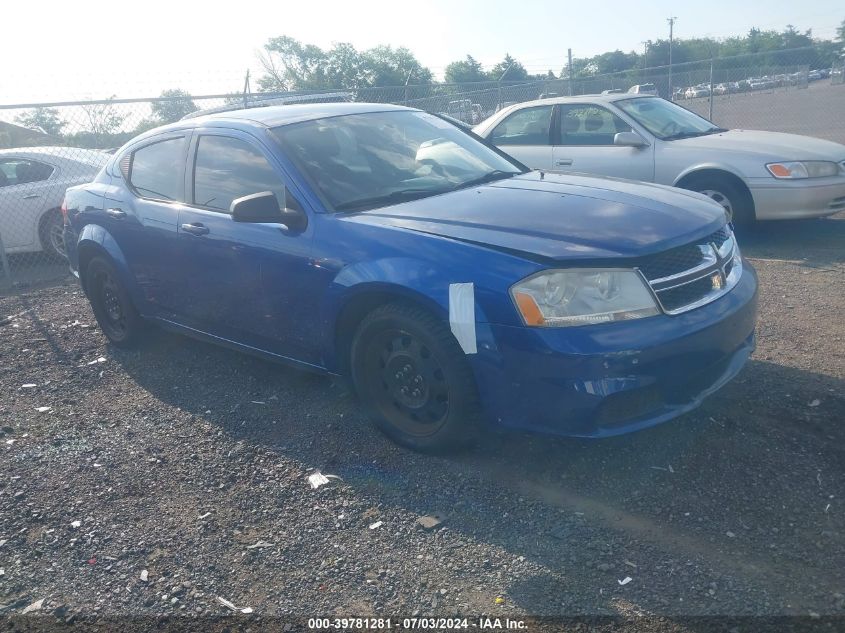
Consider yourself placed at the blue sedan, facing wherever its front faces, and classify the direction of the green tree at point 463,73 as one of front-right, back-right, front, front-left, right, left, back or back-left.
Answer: back-left

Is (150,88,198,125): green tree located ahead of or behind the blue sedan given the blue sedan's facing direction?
behind

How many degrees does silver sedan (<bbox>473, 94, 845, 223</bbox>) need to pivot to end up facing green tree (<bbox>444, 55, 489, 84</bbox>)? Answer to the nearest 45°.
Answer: approximately 135° to its left

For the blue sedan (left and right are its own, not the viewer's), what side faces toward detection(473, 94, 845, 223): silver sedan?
left

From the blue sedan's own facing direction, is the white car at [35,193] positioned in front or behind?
behind

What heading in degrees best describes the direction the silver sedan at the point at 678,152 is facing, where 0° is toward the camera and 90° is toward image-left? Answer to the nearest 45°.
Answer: approximately 315°
